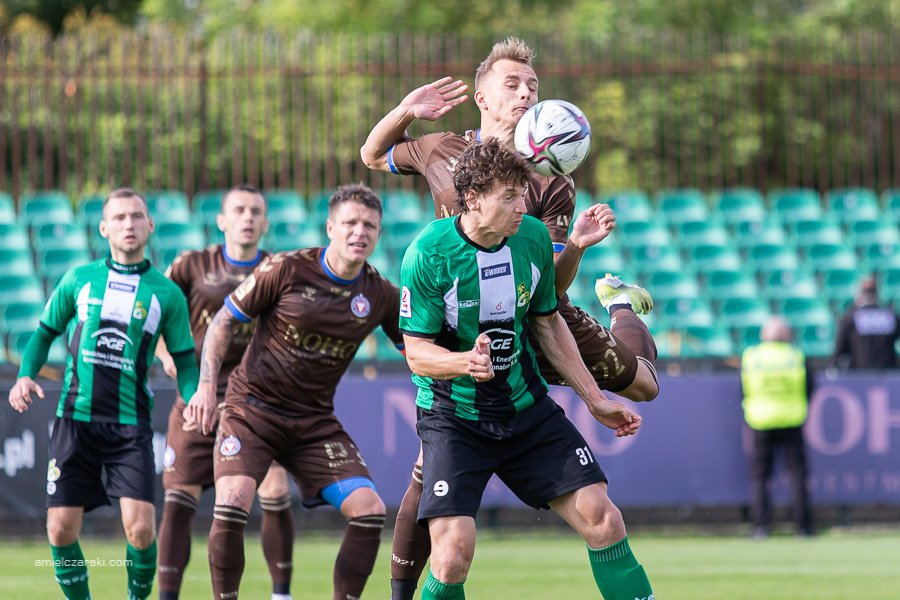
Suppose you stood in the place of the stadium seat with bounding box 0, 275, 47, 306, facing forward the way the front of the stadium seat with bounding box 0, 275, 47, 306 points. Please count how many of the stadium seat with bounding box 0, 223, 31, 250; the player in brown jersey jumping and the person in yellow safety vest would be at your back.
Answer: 1

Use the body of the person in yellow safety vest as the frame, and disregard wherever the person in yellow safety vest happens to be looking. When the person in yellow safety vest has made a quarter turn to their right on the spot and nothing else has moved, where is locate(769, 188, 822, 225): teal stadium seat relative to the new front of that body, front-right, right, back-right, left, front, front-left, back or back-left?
left

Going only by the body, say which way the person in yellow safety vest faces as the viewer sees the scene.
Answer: away from the camera

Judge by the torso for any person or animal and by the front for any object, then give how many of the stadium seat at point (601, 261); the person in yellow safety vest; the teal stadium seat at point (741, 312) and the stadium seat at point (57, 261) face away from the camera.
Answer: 1

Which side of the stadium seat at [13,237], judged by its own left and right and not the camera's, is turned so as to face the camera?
front

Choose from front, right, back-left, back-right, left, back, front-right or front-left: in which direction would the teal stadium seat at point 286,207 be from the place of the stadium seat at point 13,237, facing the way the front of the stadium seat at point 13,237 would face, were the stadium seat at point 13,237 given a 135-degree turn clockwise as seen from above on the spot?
back-right

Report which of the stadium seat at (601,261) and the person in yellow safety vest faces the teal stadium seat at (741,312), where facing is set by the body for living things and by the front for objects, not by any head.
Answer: the person in yellow safety vest

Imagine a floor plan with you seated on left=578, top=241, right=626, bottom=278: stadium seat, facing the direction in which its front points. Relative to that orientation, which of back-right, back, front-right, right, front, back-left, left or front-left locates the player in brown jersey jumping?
front

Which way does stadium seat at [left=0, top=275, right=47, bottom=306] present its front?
toward the camera

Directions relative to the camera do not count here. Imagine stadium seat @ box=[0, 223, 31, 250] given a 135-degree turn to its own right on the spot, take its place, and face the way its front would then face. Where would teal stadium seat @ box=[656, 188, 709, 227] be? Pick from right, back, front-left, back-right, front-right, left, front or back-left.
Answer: back-right

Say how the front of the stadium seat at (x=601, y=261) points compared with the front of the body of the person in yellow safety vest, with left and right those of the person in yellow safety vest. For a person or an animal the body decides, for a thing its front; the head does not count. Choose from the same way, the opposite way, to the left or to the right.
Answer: the opposite way

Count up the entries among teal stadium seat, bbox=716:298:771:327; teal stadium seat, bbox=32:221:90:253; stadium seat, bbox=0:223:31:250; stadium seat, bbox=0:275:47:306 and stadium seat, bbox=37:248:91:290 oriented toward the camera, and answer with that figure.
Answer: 5

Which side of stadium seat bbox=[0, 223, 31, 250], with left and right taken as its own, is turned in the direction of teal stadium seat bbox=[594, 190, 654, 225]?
left

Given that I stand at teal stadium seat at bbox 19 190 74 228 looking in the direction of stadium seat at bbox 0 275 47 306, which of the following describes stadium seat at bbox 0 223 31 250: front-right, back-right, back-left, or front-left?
front-right

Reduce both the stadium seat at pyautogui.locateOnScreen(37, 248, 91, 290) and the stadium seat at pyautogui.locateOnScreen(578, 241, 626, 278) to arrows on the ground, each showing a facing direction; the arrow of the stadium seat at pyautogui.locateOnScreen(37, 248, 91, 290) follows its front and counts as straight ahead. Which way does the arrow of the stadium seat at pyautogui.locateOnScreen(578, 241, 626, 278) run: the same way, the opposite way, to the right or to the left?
the same way

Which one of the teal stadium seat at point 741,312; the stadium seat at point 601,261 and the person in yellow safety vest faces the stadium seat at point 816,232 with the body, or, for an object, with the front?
the person in yellow safety vest

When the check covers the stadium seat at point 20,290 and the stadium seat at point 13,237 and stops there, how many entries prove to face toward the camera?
2

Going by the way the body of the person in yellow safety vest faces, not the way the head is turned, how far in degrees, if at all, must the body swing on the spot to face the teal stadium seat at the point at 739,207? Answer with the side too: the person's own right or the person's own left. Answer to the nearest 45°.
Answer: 0° — they already face it

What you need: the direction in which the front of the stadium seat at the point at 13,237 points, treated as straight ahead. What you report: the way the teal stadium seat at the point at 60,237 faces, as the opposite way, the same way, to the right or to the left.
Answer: the same way

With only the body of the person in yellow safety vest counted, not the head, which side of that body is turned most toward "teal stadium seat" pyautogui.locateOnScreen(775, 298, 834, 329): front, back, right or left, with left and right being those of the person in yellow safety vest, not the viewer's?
front
